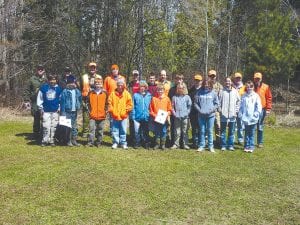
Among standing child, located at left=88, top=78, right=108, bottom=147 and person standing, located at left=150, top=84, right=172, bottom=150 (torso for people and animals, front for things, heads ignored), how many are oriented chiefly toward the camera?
2

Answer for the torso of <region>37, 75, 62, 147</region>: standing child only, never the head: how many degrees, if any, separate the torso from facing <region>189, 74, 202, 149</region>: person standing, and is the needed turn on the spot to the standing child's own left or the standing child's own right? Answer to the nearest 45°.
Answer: approximately 90° to the standing child's own left

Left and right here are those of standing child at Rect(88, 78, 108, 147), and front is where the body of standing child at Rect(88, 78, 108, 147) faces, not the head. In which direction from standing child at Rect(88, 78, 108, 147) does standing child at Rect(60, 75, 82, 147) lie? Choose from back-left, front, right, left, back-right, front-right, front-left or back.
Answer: right

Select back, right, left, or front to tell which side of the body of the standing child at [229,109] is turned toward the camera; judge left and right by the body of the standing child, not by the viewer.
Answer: front

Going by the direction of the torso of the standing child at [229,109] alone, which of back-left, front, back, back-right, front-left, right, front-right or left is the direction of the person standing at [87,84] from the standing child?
right

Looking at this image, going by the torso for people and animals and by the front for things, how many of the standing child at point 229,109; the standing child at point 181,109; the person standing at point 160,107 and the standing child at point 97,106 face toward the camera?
4

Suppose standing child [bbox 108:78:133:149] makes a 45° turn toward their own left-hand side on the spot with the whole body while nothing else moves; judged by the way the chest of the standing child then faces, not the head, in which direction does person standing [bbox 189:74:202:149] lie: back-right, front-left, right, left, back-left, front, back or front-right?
front-left

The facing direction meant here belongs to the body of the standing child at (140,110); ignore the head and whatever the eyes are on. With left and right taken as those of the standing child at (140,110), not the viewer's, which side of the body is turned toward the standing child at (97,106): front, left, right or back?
right

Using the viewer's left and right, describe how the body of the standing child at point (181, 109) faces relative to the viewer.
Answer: facing the viewer

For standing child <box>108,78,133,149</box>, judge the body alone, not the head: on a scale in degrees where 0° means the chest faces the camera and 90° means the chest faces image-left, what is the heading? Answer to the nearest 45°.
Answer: approximately 0°

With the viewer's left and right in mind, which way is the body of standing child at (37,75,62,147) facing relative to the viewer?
facing the viewer

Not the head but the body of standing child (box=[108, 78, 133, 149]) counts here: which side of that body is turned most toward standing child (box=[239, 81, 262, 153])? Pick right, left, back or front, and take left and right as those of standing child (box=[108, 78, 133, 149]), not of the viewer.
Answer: left
